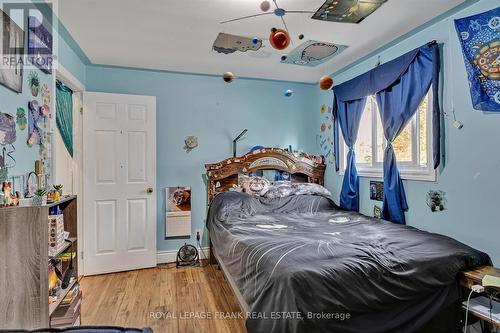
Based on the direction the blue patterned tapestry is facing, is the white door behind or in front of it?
in front

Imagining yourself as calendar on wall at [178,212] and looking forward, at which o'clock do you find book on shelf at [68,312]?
The book on shelf is roughly at 1 o'clock from the calendar on wall.

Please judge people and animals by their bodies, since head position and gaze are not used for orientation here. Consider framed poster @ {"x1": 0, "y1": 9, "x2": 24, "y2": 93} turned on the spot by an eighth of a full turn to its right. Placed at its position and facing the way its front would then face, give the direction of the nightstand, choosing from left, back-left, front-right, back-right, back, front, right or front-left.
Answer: front-left

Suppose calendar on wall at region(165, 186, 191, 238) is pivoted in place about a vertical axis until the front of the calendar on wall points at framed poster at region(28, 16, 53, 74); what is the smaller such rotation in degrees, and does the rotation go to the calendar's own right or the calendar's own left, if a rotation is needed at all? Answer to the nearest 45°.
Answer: approximately 45° to the calendar's own right

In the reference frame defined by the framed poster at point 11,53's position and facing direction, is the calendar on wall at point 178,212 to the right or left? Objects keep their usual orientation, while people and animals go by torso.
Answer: on its left

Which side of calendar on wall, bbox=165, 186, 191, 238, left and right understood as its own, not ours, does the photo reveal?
front

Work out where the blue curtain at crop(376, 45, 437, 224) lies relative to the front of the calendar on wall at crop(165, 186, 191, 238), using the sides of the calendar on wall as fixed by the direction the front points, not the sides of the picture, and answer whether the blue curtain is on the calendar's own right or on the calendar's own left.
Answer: on the calendar's own left

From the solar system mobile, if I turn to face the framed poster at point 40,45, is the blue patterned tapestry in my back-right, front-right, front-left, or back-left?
back-left

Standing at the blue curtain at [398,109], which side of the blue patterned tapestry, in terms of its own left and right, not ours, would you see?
right

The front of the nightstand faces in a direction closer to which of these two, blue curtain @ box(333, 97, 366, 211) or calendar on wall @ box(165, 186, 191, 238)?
the calendar on wall

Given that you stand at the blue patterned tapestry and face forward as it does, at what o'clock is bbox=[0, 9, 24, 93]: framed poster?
The framed poster is roughly at 12 o'clock from the blue patterned tapestry.

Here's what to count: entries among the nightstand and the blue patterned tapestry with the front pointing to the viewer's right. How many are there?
0

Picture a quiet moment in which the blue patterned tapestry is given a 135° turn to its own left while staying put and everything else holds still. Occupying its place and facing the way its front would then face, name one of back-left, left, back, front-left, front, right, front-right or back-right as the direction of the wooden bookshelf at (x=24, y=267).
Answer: back-right

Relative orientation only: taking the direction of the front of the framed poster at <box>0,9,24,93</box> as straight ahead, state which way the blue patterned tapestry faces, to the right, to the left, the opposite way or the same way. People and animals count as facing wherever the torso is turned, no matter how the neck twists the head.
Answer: the opposite way

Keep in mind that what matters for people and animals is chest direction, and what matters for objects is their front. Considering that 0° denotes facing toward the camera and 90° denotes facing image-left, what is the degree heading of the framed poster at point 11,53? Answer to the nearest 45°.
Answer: approximately 315°

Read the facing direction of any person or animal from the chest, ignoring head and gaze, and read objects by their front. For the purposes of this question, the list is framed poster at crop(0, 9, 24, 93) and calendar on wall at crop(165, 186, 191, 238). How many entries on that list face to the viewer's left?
0

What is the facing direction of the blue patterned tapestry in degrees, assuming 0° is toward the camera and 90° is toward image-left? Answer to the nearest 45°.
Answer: approximately 45°

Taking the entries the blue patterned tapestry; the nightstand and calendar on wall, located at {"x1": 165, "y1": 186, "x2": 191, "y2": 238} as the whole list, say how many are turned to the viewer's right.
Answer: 0

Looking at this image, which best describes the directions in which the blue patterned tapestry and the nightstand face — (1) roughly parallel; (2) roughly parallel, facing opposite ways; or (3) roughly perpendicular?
roughly parallel

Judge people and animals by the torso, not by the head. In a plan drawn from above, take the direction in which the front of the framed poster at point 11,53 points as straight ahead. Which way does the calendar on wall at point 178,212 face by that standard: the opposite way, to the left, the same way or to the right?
to the right
